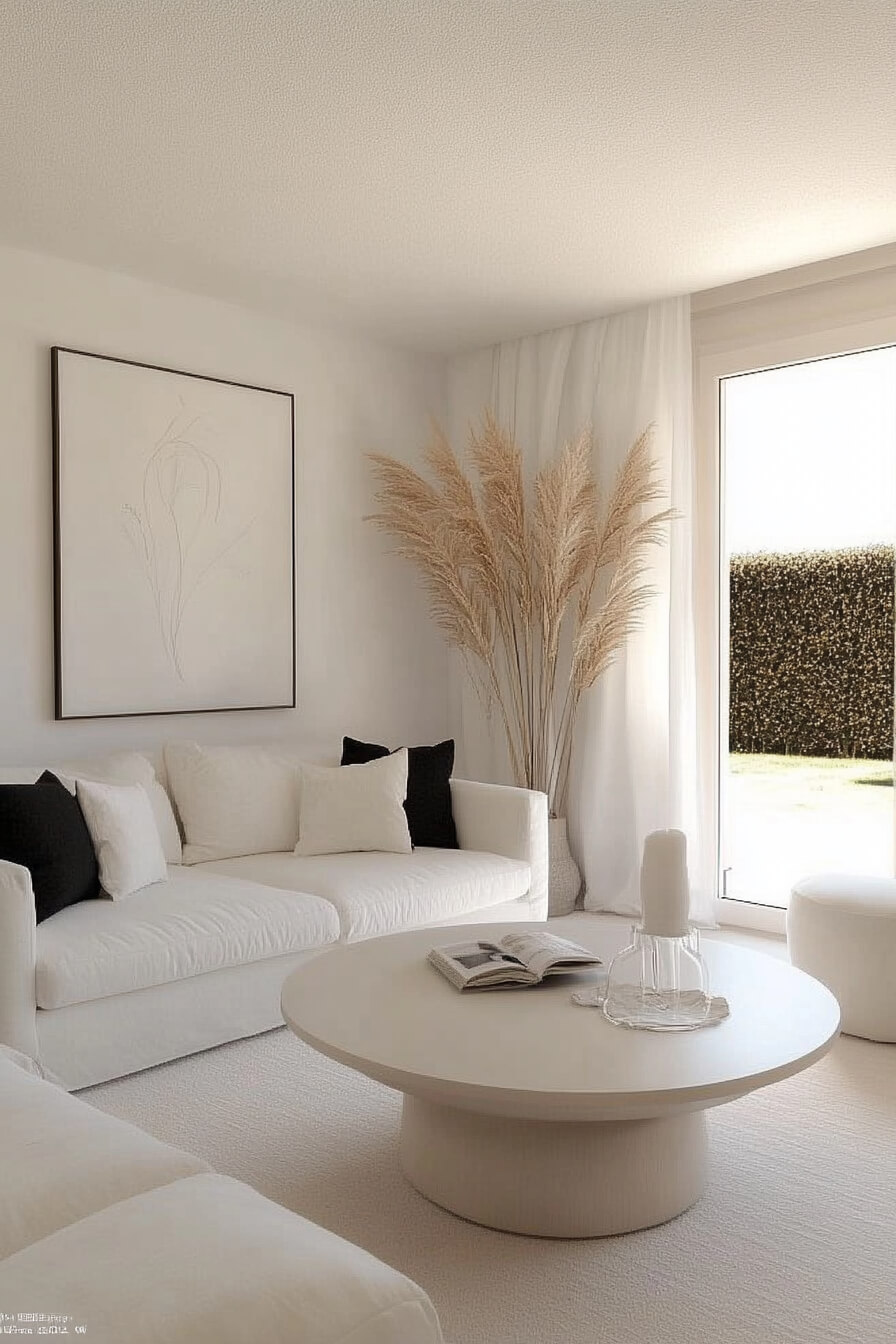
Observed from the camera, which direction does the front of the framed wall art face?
facing the viewer and to the right of the viewer

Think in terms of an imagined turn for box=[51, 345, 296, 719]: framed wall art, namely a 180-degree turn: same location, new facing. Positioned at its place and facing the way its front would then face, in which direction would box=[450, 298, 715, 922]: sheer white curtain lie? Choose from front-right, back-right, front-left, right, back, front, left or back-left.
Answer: back-right

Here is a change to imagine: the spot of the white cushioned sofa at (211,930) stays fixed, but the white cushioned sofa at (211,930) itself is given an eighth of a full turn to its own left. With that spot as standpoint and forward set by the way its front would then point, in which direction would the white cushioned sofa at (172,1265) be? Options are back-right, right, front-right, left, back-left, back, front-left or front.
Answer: right

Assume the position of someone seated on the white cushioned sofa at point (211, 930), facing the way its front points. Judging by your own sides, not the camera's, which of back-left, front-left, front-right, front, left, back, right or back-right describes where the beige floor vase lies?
left

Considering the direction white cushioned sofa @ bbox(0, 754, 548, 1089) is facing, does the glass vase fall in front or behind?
in front

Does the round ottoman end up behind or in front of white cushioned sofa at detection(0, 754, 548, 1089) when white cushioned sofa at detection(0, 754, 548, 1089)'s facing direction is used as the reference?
in front

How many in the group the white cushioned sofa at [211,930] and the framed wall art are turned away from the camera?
0

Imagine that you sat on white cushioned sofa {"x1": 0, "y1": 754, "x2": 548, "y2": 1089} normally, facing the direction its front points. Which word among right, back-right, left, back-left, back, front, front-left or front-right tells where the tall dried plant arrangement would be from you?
left

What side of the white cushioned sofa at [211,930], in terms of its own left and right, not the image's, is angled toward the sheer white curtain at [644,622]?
left
